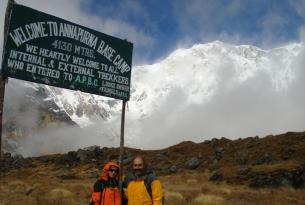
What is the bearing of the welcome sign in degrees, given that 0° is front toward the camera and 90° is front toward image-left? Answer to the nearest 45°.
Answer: approximately 315°
